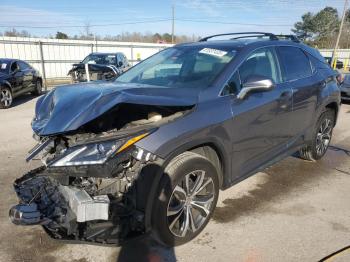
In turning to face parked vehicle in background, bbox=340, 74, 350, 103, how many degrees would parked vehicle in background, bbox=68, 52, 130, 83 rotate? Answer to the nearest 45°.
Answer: approximately 90° to its left

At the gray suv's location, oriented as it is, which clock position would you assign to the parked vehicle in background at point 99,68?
The parked vehicle in background is roughly at 4 o'clock from the gray suv.

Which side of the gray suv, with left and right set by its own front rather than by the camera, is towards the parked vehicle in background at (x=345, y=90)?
back

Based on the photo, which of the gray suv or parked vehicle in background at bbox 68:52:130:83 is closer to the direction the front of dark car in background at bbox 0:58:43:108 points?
the gray suv

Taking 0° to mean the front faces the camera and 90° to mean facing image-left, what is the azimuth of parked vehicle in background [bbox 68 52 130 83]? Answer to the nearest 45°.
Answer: approximately 45°

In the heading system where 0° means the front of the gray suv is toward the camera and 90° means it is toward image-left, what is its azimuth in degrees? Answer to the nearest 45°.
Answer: approximately 45°

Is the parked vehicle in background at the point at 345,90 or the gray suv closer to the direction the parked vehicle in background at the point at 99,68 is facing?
the gray suv
